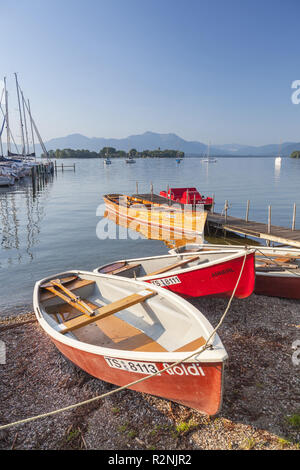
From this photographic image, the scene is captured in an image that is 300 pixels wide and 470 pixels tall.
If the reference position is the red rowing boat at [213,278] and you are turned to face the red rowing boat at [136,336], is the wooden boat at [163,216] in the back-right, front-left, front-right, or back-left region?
back-right

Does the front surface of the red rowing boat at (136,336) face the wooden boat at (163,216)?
no

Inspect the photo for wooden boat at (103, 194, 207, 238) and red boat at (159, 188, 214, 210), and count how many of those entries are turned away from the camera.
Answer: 0

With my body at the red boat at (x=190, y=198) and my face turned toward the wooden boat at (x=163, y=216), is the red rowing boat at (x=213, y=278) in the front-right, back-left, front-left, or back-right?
front-left

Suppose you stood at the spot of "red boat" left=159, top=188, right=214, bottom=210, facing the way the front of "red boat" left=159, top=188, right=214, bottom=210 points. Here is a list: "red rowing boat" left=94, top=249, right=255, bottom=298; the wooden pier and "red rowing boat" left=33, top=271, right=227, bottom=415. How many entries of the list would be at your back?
0

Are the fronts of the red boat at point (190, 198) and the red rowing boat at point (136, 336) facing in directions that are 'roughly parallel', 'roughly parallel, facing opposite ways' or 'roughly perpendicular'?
roughly parallel
